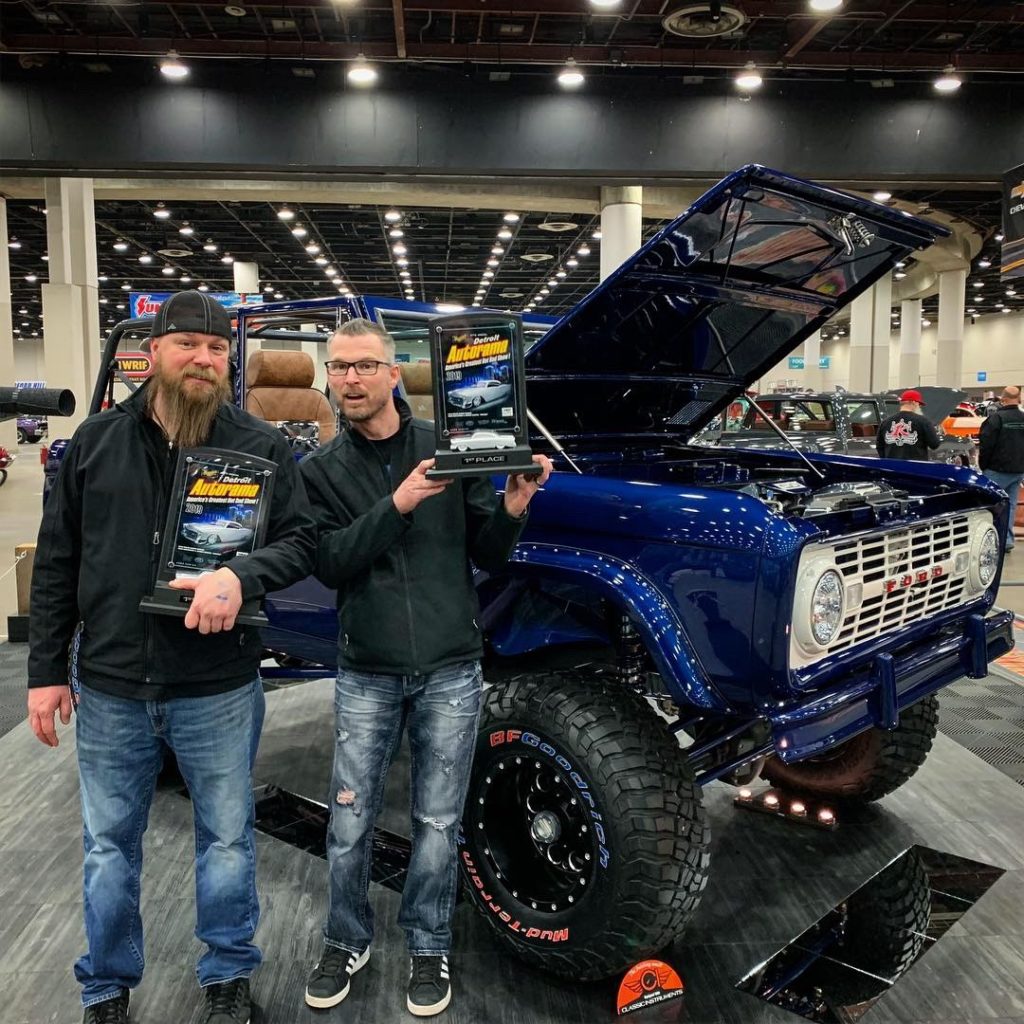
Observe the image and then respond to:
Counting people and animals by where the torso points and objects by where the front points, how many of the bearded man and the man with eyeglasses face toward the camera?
2

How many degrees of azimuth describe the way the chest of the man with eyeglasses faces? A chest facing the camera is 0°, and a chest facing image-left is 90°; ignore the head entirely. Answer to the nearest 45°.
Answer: approximately 0°

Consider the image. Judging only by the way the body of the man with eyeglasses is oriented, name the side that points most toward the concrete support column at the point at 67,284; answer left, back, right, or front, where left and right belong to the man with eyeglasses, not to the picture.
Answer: back

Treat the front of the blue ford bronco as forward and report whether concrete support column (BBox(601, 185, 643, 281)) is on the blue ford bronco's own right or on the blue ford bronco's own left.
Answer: on the blue ford bronco's own left

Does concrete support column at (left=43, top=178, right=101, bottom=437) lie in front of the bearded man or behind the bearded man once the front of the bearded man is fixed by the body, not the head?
behind

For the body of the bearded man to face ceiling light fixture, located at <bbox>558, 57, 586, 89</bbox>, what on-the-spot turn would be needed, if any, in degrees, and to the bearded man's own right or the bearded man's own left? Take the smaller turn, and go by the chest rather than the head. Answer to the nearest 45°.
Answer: approximately 135° to the bearded man's own left

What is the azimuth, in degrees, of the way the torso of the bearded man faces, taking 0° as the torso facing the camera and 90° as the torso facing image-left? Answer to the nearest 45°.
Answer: approximately 0°

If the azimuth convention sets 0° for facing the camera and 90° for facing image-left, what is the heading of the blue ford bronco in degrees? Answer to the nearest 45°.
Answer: approximately 315°
